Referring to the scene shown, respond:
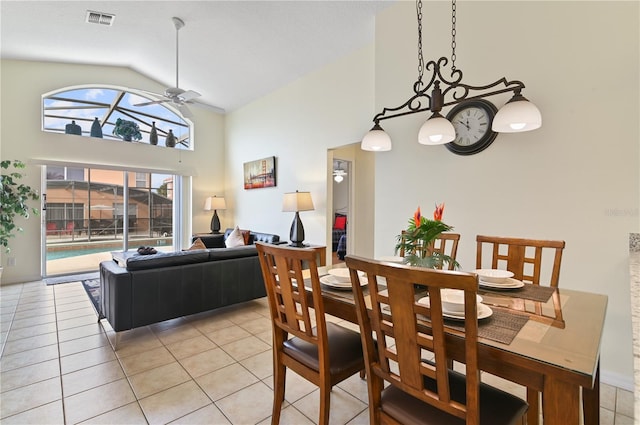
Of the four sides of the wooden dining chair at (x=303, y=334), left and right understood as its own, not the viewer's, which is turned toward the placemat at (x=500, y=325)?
right

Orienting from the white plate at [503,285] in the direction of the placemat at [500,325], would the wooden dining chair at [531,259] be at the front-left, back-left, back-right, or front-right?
back-left

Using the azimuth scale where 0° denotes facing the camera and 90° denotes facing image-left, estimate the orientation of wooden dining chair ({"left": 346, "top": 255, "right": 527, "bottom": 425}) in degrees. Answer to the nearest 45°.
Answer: approximately 225°

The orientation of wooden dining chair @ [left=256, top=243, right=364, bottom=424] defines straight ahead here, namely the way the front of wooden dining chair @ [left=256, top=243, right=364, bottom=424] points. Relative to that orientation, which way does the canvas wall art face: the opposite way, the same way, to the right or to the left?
the opposite way

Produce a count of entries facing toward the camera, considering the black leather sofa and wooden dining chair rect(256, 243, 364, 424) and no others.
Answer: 0

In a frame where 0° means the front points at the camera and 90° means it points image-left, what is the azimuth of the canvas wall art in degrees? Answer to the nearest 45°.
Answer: approximately 45°

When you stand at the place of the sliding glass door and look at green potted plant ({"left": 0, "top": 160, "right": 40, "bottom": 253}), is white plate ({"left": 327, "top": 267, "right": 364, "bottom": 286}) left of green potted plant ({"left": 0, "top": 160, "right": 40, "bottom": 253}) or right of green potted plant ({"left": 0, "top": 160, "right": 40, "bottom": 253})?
left

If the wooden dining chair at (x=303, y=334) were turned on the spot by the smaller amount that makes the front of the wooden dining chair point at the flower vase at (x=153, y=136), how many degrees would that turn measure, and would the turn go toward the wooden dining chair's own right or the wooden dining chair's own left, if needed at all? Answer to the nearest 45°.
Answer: approximately 90° to the wooden dining chair's own left

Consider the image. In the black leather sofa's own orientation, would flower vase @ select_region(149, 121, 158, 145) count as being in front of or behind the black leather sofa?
in front

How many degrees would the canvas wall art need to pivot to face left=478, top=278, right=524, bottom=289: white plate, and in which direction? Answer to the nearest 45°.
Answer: approximately 45° to its left

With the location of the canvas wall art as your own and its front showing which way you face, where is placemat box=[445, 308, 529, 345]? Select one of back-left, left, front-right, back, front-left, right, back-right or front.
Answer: front-left

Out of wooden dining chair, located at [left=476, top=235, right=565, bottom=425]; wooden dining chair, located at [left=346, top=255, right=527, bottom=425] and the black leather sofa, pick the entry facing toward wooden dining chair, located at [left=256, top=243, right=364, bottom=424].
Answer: wooden dining chair, located at [left=476, top=235, right=565, bottom=425]

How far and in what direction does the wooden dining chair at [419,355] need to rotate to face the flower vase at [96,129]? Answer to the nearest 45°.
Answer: approximately 90° to its left

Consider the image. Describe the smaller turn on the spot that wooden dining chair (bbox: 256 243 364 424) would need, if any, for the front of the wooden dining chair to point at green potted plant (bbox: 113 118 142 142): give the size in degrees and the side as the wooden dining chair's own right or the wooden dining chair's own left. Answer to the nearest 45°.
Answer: approximately 90° to the wooden dining chair's own left

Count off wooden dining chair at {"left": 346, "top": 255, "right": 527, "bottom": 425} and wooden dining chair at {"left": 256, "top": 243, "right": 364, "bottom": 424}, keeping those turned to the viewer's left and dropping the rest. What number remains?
0

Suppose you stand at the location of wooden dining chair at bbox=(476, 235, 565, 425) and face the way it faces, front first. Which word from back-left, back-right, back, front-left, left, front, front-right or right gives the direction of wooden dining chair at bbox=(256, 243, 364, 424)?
front

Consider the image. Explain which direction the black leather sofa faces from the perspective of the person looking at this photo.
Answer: facing away from the viewer and to the left of the viewer

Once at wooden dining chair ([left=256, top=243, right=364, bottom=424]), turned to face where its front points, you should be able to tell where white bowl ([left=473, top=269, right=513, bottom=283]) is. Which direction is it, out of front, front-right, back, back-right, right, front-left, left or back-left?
front-right
